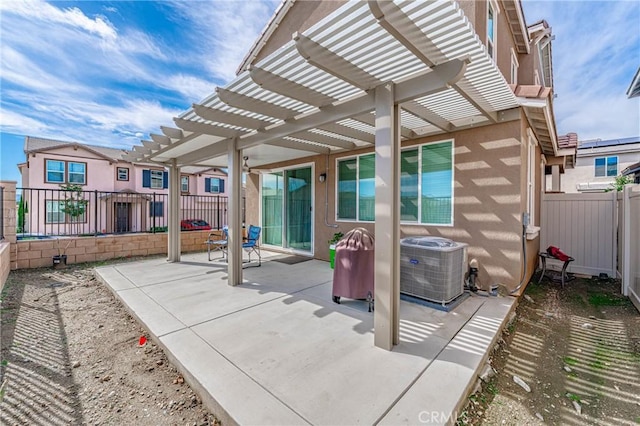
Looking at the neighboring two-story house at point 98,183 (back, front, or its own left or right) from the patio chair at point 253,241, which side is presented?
front

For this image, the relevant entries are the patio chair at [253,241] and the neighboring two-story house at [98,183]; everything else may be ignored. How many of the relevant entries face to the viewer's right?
0

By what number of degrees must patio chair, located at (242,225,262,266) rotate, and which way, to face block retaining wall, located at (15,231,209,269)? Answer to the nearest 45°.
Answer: approximately 45° to its right

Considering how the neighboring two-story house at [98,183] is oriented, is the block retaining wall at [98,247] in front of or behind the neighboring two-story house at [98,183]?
in front

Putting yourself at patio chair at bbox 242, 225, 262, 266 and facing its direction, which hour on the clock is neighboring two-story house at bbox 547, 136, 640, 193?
The neighboring two-story house is roughly at 7 o'clock from the patio chair.

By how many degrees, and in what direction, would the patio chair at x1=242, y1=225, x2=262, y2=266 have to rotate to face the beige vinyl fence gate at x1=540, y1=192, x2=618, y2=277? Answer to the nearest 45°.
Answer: approximately 135° to its left

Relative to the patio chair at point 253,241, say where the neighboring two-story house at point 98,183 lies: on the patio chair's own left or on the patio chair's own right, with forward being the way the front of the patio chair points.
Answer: on the patio chair's own right

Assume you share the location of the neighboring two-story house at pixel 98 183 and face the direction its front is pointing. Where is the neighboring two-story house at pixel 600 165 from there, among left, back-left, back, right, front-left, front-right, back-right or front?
front-left

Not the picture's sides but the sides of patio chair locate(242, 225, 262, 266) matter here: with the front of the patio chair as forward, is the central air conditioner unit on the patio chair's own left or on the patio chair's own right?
on the patio chair's own left

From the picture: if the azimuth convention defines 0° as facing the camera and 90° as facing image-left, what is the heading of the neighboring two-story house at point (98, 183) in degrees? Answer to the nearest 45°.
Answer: approximately 0°

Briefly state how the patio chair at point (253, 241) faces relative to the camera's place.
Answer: facing the viewer and to the left of the viewer

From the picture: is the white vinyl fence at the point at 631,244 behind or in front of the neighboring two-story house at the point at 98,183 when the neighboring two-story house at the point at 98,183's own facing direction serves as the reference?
in front

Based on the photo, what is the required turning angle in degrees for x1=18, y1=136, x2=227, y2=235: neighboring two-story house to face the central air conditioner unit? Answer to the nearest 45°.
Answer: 0° — it already faces it

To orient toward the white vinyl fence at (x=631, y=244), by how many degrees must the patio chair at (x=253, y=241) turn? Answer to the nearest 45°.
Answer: approximately 90° to its left
